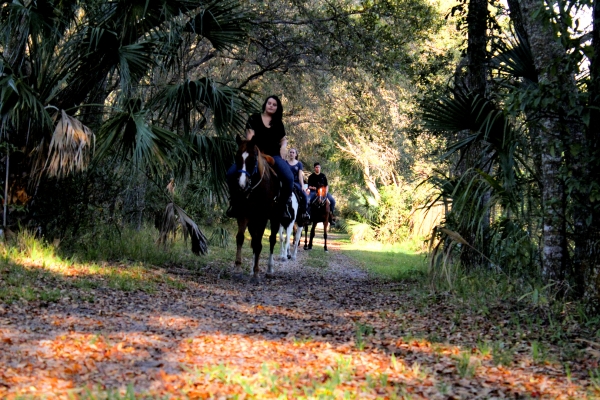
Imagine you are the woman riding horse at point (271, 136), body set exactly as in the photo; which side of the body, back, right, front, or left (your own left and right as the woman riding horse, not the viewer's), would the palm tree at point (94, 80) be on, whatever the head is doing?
right

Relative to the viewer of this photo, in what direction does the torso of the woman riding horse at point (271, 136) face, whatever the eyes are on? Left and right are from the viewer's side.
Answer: facing the viewer

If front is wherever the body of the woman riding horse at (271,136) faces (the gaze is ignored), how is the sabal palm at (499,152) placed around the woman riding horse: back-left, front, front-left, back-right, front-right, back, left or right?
front-left

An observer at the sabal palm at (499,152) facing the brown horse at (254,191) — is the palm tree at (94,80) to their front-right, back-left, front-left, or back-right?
front-left
